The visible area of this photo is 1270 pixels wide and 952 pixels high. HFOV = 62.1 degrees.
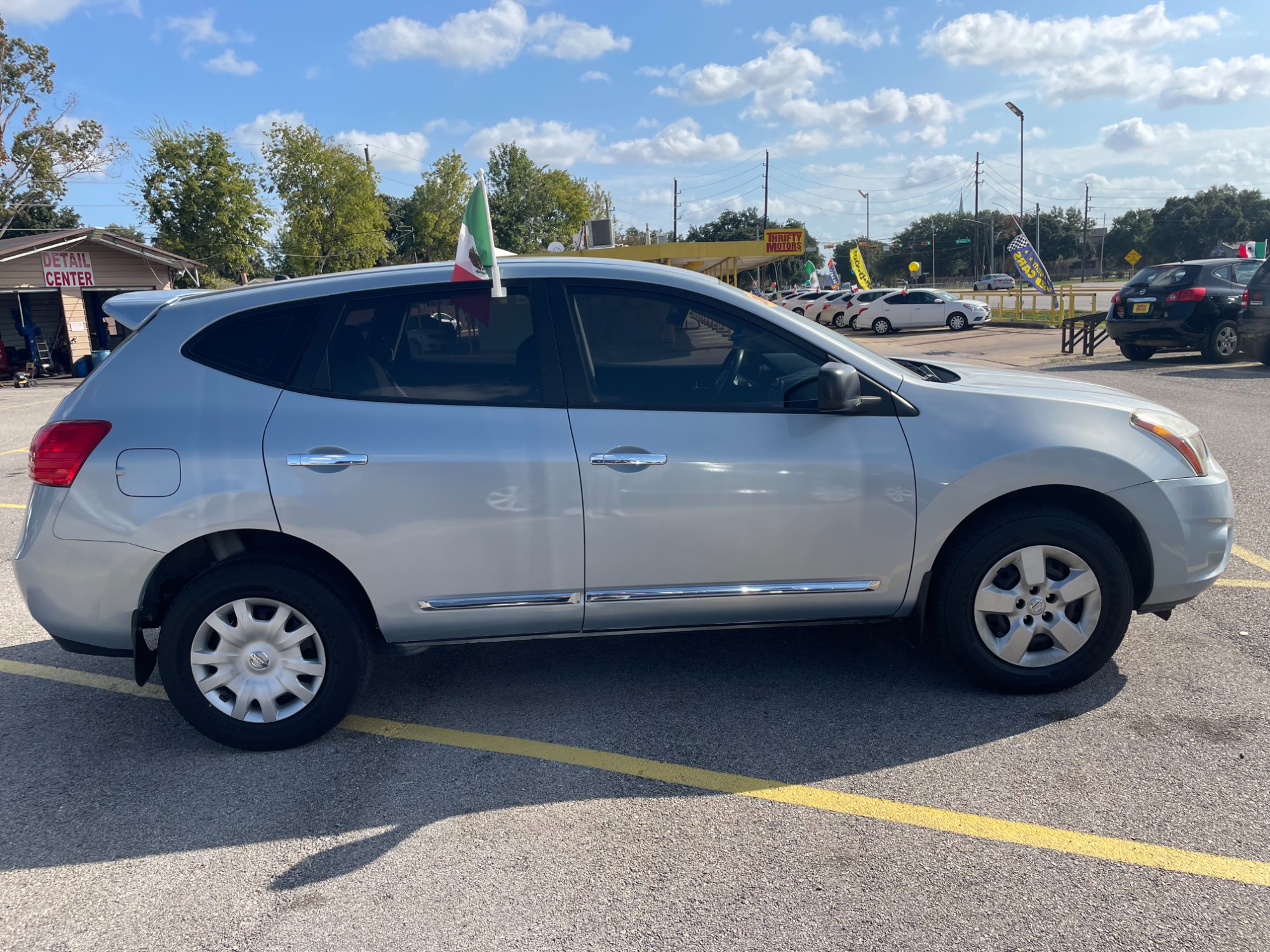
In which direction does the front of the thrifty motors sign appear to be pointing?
toward the camera

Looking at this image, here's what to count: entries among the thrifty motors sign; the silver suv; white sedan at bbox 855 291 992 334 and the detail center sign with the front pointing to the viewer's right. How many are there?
2

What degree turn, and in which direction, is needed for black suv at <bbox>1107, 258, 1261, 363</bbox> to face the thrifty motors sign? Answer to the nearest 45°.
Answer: approximately 90° to its left

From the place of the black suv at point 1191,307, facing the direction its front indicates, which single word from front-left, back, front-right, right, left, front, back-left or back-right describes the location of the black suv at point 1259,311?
right

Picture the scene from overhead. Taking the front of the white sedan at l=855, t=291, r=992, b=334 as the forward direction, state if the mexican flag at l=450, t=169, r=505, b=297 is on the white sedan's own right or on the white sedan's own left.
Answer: on the white sedan's own right

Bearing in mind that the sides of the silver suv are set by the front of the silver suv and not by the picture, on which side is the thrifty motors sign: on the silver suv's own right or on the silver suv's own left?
on the silver suv's own left

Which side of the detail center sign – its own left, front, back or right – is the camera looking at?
front

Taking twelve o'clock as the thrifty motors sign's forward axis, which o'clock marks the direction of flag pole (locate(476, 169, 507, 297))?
The flag pole is roughly at 12 o'clock from the thrifty motors sign.

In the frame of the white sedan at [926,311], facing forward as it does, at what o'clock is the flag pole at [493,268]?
The flag pole is roughly at 3 o'clock from the white sedan.

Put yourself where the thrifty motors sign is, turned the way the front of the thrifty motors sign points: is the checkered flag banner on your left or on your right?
on your left

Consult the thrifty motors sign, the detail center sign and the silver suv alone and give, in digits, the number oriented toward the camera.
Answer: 2

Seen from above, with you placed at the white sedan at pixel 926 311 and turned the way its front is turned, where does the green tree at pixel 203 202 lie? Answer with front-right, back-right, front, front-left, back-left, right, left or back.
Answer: back

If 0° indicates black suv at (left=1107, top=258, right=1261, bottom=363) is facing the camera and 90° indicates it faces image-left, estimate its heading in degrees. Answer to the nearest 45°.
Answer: approximately 225°

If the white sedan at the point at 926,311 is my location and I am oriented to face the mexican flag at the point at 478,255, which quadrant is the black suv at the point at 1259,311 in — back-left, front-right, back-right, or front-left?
front-left

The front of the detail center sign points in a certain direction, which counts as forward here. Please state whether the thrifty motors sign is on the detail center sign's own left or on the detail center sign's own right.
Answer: on the detail center sign's own left

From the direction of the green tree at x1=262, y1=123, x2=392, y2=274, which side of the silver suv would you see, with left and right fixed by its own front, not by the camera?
left

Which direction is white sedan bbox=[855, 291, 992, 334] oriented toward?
to the viewer's right

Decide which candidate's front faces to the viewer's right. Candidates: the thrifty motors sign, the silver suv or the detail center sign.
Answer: the silver suv

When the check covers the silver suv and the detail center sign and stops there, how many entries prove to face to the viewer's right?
1

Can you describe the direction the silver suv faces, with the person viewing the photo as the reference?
facing to the right of the viewer
